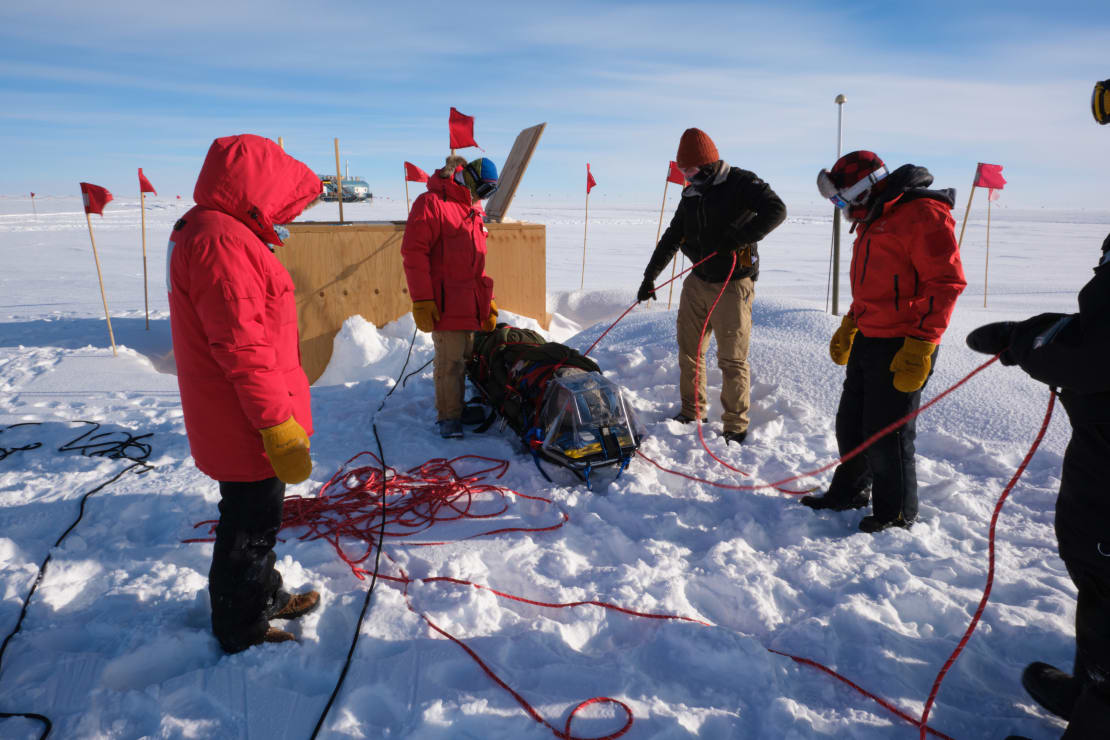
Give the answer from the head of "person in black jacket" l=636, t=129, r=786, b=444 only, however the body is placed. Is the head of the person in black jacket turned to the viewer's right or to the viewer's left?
to the viewer's left

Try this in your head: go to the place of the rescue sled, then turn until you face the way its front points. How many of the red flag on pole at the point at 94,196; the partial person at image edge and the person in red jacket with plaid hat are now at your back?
1

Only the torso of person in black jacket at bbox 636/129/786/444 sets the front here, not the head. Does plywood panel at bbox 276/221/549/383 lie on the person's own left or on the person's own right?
on the person's own right

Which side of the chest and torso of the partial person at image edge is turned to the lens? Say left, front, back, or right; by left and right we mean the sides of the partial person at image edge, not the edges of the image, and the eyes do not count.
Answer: left

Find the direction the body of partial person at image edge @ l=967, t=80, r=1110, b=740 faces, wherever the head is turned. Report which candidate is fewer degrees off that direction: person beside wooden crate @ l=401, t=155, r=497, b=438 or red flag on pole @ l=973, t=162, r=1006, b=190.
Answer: the person beside wooden crate

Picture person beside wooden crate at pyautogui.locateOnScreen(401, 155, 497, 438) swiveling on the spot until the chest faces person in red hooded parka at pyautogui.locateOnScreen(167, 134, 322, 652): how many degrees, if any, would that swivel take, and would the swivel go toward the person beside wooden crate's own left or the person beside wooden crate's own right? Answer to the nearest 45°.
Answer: approximately 45° to the person beside wooden crate's own right

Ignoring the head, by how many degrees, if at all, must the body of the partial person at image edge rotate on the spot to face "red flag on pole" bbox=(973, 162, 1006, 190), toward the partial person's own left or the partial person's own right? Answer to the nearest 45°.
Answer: approximately 90° to the partial person's own right

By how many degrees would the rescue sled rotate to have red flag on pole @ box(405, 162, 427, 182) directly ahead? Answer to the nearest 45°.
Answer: approximately 135° to its left

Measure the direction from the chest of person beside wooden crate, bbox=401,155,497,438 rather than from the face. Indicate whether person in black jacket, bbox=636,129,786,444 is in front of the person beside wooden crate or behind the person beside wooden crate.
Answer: in front

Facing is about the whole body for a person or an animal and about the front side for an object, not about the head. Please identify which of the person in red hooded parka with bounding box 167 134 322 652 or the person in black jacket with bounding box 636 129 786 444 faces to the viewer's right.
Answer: the person in red hooded parka

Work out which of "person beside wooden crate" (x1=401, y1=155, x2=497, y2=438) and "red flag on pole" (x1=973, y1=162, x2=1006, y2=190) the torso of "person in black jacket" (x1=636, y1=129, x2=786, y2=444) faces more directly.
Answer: the person beside wooden crate

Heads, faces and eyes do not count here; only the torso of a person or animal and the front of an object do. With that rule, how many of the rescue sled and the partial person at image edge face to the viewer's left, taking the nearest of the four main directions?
1

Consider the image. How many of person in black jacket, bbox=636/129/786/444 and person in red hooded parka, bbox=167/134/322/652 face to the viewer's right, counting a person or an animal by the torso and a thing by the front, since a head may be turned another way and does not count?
1

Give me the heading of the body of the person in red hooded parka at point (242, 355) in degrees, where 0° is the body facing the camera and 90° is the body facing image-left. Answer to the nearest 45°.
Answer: approximately 270°

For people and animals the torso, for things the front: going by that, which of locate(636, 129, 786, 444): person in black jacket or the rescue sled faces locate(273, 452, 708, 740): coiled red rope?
the person in black jacket

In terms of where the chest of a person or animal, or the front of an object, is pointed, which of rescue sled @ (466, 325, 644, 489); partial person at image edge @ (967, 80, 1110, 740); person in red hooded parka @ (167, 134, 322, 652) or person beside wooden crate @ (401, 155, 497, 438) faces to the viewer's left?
the partial person at image edge
